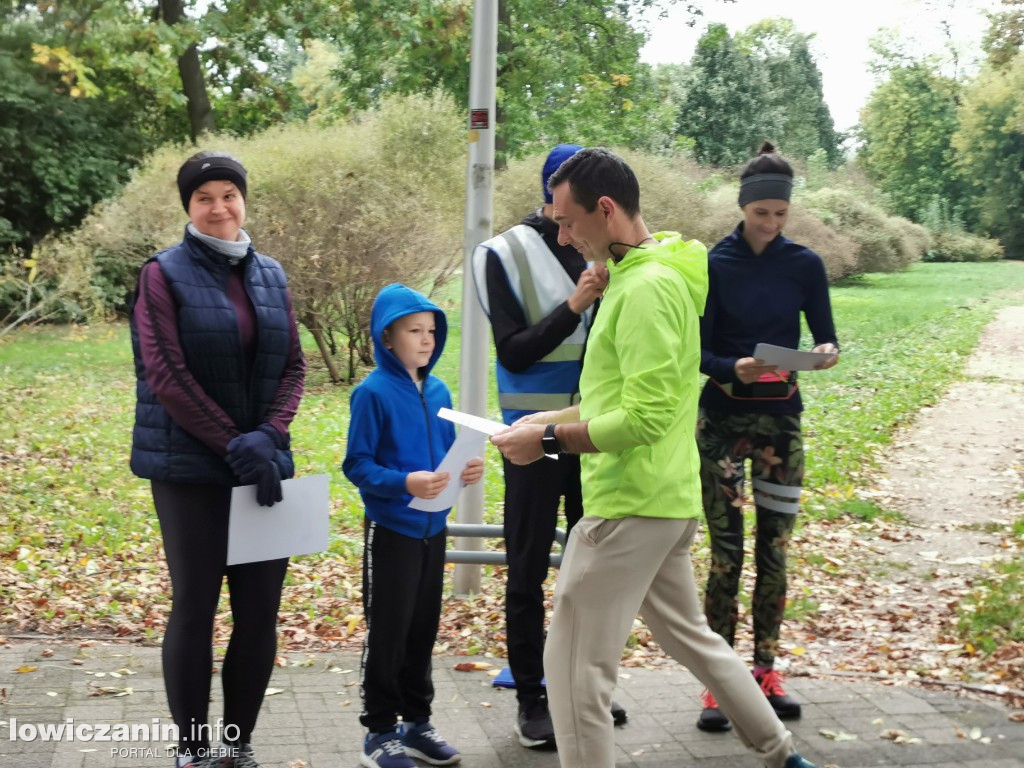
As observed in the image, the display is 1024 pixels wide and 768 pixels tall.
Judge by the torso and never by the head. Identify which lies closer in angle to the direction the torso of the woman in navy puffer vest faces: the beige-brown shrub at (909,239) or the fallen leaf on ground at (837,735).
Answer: the fallen leaf on ground

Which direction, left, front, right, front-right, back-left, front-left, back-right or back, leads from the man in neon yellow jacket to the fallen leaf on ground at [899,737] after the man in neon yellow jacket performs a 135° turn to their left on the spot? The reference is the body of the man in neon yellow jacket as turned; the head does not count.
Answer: left

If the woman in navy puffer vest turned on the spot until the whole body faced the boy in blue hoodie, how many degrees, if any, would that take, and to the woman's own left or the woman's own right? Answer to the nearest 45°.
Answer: approximately 45° to the woman's own left

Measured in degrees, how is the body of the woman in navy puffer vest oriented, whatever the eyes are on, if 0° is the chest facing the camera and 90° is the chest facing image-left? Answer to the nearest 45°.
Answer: approximately 315°

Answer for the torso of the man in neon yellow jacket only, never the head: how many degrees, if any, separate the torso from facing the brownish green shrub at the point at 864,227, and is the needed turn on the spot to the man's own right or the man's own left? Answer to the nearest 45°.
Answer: approximately 90° to the man's own right

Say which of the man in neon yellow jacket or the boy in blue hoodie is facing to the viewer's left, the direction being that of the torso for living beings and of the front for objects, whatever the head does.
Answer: the man in neon yellow jacket

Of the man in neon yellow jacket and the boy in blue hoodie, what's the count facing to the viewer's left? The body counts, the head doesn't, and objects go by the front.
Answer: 1

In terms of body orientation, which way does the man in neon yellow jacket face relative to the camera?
to the viewer's left

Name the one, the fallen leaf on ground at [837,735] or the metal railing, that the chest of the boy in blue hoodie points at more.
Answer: the fallen leaf on ground

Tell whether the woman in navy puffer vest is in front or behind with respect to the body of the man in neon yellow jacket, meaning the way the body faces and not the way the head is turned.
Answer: in front

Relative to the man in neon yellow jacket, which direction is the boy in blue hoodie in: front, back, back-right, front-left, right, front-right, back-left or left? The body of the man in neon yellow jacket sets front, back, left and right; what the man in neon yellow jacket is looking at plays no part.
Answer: front-right
